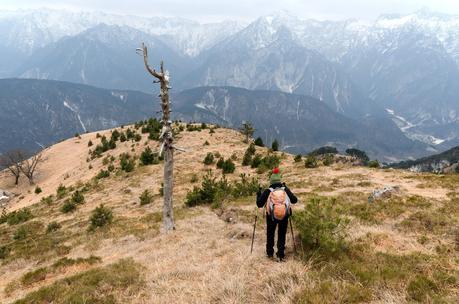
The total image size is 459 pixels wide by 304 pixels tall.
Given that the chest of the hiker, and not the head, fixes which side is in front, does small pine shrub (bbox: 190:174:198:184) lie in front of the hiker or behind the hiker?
in front

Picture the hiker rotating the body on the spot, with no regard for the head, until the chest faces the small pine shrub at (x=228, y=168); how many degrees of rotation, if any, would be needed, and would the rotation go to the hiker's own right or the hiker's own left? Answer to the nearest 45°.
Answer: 0° — they already face it

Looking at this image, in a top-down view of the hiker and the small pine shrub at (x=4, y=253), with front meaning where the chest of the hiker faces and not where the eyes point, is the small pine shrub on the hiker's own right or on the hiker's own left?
on the hiker's own left

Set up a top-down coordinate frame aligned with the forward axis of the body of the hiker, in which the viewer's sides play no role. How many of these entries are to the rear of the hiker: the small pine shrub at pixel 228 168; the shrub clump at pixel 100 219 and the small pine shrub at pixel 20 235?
0

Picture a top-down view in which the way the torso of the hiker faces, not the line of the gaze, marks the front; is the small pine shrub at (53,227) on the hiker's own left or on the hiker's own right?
on the hiker's own left

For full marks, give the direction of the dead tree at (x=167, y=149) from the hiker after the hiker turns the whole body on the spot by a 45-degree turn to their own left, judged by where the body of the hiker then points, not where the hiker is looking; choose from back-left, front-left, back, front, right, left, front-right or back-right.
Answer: front

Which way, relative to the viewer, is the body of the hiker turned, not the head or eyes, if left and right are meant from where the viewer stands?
facing away from the viewer

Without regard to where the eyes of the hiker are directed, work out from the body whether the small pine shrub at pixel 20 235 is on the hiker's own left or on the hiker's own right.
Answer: on the hiker's own left

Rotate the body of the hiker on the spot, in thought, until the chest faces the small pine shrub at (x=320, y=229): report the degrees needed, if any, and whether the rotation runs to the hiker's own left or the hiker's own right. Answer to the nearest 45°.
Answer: approximately 90° to the hiker's own right

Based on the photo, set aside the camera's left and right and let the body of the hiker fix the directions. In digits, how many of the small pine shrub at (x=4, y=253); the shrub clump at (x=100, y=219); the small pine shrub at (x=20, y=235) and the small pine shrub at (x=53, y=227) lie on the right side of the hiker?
0

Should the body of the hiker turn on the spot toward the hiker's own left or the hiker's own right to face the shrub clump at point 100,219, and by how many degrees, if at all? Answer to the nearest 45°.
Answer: approximately 45° to the hiker's own left
